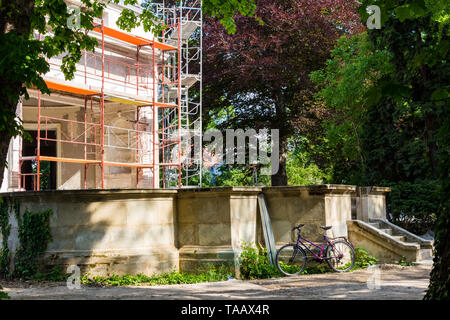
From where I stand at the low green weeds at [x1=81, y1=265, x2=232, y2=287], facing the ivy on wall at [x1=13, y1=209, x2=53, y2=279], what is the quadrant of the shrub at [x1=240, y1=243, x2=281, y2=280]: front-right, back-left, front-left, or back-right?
back-right

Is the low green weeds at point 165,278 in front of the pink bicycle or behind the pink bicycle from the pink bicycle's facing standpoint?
in front

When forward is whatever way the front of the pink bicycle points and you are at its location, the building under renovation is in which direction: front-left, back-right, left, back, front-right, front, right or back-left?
front-right

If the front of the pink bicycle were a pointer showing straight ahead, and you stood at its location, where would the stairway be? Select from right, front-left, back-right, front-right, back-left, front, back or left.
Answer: back-right

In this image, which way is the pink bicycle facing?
to the viewer's left

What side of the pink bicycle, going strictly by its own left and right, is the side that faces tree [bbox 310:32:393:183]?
right

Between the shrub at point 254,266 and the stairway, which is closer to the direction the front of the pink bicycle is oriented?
the shrub

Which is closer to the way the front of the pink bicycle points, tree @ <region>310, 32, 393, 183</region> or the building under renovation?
the building under renovation
